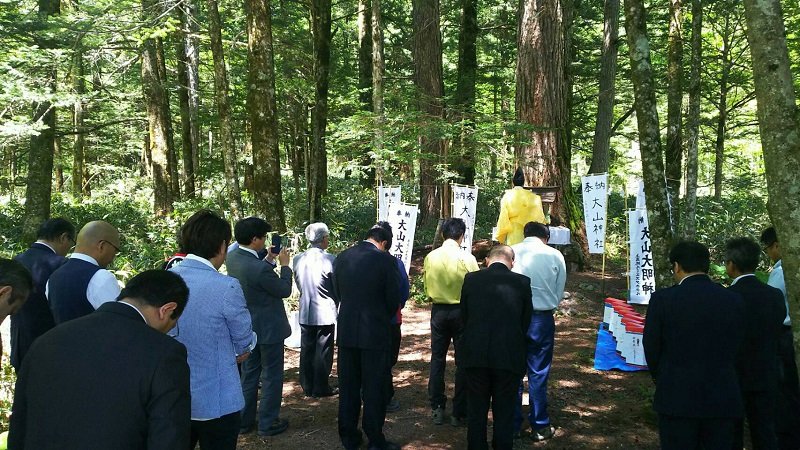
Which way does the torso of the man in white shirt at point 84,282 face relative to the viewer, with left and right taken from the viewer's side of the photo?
facing away from the viewer and to the right of the viewer

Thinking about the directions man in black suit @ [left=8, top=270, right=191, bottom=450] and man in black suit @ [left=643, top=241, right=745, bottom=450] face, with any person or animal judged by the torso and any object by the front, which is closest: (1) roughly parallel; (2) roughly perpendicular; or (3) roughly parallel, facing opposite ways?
roughly parallel

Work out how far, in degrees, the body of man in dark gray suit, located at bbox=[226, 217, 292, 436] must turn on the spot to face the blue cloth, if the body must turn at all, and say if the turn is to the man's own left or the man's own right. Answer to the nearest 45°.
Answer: approximately 45° to the man's own right

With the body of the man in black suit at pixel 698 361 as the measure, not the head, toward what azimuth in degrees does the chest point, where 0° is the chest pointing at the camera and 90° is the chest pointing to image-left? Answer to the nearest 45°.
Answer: approximately 180°

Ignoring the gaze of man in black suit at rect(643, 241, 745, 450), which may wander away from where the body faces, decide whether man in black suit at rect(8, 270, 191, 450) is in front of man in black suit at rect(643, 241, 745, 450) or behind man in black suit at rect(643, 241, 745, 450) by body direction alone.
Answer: behind

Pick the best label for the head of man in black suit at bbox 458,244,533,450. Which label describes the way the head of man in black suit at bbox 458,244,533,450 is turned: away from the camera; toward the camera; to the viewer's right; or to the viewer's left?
away from the camera

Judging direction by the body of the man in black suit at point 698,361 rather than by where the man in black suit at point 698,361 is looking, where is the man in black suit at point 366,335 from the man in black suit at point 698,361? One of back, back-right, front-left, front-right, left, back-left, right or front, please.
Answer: left

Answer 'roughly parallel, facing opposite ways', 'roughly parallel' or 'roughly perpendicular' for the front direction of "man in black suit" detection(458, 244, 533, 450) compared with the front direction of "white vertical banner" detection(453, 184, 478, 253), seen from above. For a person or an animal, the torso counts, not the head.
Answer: roughly parallel, facing opposite ways

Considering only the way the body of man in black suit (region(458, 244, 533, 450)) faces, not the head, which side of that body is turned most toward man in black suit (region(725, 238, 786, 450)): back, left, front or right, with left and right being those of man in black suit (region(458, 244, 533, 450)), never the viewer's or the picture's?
right

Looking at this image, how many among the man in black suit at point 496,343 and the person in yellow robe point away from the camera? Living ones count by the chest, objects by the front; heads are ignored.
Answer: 2

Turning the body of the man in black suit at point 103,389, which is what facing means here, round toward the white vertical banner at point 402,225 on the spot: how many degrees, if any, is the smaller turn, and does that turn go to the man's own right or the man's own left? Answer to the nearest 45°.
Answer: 0° — they already face it

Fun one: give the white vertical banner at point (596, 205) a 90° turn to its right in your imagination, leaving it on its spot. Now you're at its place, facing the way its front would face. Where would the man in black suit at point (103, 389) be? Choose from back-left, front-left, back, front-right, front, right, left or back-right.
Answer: left

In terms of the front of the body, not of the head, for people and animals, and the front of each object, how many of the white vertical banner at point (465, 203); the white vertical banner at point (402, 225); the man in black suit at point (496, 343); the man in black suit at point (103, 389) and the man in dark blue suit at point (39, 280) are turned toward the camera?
2

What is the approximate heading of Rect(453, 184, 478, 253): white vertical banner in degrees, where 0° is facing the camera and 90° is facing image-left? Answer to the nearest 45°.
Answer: approximately 0°

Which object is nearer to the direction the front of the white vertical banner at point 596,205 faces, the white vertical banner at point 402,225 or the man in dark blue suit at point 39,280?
the man in dark blue suit

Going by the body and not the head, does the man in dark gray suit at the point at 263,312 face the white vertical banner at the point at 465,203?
yes

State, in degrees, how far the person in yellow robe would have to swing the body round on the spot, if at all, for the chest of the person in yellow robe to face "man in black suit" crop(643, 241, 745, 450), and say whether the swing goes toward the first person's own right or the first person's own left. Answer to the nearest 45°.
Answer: approximately 180°

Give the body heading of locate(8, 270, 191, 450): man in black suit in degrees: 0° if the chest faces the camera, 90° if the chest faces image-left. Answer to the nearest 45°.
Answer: approximately 225°

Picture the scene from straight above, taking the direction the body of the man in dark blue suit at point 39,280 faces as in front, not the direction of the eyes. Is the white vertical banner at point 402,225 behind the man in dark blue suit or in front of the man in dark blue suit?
in front

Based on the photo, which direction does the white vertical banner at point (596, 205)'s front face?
toward the camera

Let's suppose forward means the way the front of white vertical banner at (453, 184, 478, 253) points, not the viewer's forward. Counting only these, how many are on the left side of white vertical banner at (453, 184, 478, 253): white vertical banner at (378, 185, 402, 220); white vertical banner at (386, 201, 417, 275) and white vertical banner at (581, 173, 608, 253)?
1

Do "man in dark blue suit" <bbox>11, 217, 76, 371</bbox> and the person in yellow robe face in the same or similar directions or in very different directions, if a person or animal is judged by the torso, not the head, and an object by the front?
same or similar directions
